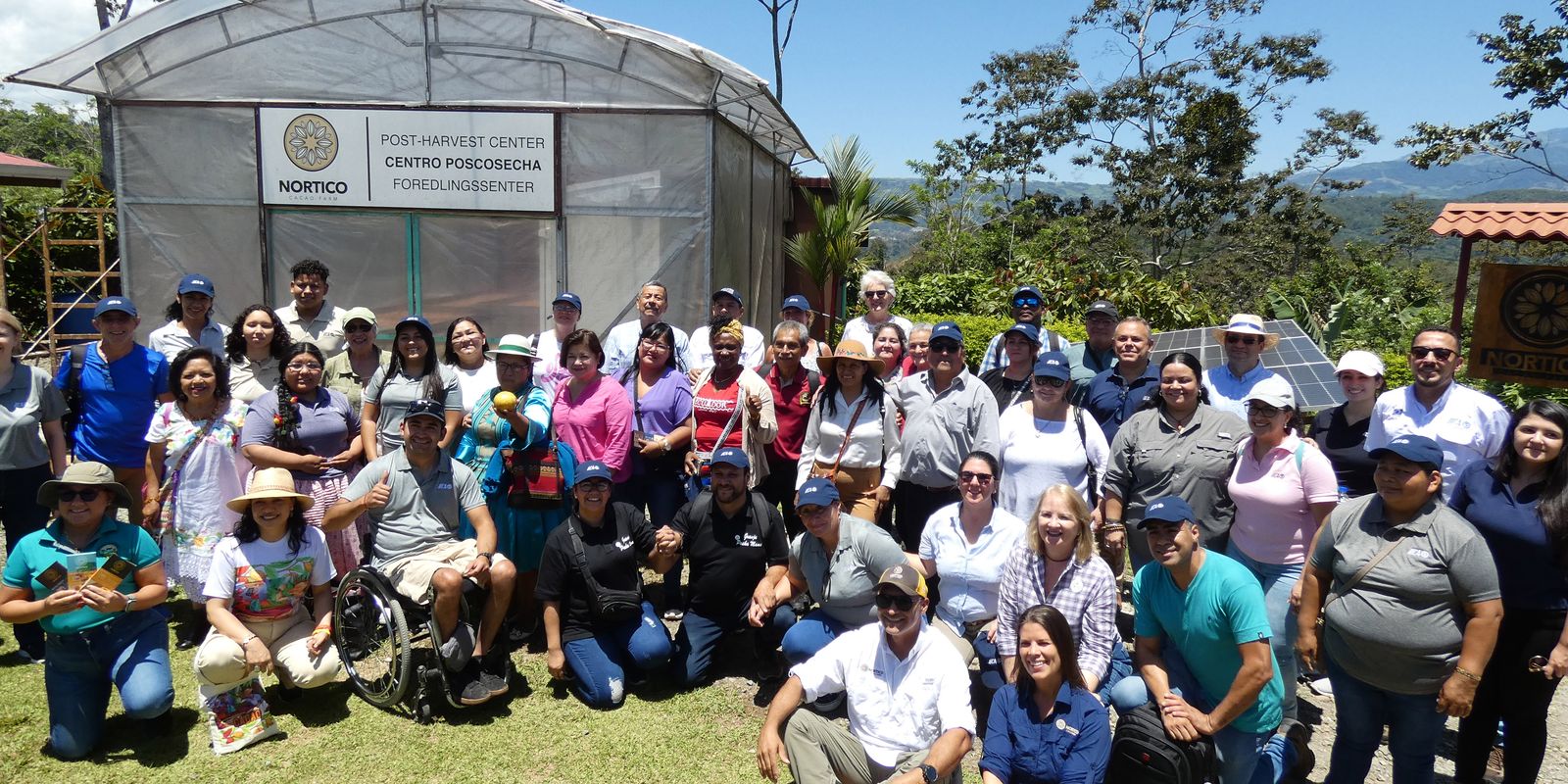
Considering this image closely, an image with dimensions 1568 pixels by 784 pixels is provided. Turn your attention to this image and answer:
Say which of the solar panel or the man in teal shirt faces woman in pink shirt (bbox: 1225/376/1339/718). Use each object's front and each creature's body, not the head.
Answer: the solar panel

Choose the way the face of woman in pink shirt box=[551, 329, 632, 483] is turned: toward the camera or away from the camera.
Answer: toward the camera

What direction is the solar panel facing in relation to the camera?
toward the camera

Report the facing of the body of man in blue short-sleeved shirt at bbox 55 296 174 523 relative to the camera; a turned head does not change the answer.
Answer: toward the camera

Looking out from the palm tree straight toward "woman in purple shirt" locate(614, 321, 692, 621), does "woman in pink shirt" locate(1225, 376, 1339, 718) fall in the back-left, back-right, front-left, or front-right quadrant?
front-left

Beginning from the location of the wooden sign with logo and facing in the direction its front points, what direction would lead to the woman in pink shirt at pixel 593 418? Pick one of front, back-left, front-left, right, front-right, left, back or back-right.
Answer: front-right

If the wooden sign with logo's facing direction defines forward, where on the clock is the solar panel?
The solar panel is roughly at 2 o'clock from the wooden sign with logo.

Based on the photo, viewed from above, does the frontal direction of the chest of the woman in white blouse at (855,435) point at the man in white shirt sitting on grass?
yes

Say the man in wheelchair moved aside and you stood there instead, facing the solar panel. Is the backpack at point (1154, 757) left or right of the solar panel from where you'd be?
right

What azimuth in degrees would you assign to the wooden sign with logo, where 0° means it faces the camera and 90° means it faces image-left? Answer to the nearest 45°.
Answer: approximately 0°

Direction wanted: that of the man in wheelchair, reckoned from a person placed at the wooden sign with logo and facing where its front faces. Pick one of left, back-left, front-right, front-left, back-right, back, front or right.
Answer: front-right

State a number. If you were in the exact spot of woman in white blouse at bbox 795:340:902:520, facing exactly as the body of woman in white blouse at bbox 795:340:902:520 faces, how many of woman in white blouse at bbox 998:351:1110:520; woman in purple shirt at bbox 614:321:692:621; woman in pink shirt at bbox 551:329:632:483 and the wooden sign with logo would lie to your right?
2

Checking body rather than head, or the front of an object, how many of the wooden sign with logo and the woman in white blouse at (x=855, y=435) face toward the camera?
2

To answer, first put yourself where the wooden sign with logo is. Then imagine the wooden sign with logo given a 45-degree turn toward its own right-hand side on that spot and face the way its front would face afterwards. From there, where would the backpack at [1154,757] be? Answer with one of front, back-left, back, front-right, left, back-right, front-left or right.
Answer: front-left
